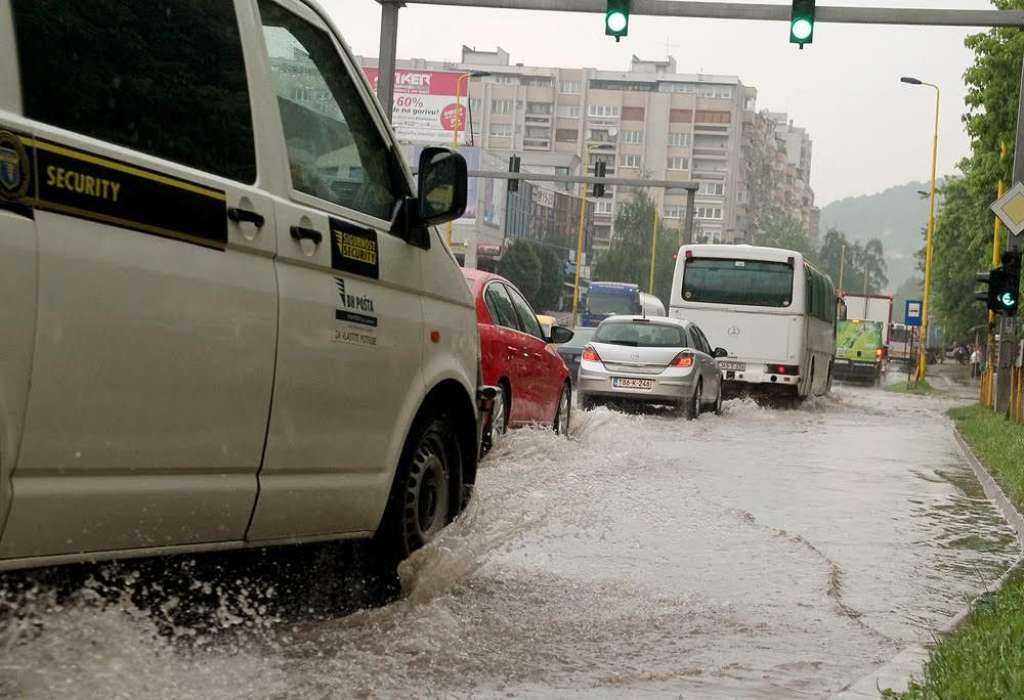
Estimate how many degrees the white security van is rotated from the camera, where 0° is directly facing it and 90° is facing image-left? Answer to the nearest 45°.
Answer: approximately 225°

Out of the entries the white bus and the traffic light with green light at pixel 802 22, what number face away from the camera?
1

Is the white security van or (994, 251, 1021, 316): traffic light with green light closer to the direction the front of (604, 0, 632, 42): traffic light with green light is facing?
the white security van

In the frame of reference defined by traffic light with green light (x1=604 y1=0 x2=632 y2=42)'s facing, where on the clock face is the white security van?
The white security van is roughly at 12 o'clock from the traffic light with green light.

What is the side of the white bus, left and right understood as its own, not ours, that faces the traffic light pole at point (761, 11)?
back

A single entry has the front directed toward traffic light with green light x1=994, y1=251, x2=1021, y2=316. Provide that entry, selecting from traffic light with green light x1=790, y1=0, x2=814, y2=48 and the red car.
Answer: the red car

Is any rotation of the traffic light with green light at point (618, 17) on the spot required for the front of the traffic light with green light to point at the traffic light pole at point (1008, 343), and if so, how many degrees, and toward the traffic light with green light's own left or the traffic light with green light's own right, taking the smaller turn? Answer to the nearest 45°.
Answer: approximately 135° to the traffic light with green light's own left

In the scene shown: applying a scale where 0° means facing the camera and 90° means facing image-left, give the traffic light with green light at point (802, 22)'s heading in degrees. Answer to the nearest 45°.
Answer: approximately 0°

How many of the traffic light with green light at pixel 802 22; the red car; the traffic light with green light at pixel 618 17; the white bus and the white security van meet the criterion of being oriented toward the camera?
2

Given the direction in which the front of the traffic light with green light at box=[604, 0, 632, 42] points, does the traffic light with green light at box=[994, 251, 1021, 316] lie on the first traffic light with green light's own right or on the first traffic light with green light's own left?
on the first traffic light with green light's own left

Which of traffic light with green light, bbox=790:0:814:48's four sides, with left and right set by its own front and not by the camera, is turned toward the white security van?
front

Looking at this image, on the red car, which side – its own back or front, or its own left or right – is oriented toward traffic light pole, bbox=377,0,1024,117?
front

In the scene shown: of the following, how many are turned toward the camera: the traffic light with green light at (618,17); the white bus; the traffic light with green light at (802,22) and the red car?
2

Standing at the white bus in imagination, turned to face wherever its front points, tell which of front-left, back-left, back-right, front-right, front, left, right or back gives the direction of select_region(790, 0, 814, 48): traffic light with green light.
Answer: back

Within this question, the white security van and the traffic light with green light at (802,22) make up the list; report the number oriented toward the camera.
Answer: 1
